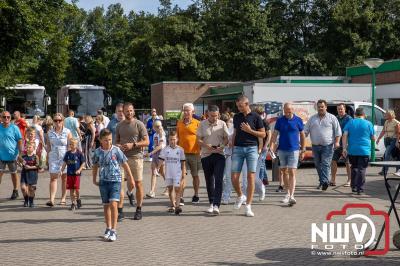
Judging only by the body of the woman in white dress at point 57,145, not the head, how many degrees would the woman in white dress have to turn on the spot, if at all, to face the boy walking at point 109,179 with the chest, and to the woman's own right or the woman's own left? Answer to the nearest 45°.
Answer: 0° — they already face them

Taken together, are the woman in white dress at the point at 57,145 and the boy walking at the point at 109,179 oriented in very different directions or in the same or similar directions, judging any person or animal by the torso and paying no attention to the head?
same or similar directions

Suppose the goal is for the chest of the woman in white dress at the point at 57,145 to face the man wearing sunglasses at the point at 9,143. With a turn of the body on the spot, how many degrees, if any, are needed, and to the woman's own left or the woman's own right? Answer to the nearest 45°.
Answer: approximately 135° to the woman's own right

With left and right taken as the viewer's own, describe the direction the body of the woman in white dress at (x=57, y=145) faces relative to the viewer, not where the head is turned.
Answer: facing the viewer

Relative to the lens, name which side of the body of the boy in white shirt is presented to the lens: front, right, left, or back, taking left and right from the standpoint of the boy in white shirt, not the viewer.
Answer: front

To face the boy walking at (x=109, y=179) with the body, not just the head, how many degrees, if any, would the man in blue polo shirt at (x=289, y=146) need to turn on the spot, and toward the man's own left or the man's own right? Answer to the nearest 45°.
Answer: approximately 45° to the man's own right

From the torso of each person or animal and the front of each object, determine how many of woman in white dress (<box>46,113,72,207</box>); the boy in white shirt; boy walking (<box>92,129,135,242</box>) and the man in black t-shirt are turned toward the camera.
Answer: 4

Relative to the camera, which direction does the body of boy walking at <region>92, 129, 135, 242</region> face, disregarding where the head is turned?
toward the camera

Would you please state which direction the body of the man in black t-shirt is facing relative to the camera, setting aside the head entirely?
toward the camera

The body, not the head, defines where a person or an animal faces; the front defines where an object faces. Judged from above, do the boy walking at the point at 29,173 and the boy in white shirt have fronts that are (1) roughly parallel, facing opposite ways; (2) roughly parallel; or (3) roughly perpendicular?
roughly parallel
